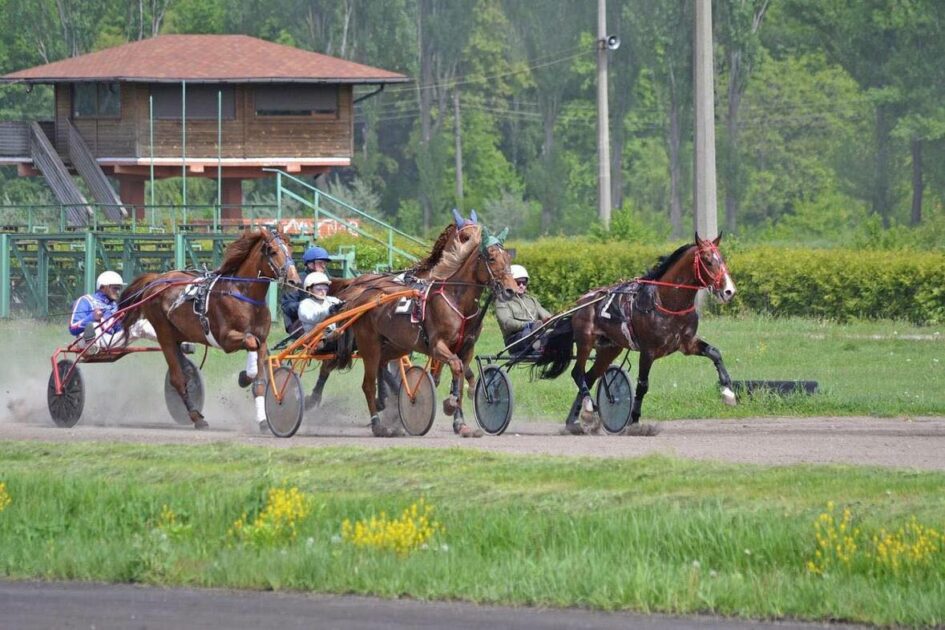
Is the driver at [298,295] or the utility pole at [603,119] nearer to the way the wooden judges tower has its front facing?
the driver

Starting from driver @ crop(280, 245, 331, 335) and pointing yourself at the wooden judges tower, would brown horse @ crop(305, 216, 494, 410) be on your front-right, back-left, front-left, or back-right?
back-right

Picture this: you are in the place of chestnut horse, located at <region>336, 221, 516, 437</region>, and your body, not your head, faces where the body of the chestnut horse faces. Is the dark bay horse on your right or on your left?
on your left

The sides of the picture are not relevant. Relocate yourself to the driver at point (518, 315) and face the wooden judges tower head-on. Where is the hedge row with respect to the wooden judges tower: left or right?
right

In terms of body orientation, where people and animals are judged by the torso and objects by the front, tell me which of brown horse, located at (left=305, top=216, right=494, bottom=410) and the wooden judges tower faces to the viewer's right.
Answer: the brown horse

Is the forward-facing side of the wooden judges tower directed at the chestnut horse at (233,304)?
yes

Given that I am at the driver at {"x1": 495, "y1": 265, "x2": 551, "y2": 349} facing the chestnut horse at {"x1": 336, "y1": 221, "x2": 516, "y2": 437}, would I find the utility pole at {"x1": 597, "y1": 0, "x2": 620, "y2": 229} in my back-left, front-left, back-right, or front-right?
back-right

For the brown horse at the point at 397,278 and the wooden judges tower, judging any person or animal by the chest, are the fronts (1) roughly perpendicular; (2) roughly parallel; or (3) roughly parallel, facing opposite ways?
roughly perpendicular

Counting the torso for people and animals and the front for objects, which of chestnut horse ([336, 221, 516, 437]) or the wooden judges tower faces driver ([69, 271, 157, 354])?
the wooden judges tower

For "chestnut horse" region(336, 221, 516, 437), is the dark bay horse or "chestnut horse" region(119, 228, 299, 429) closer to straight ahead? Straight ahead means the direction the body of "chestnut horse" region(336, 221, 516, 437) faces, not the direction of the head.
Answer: the dark bay horse

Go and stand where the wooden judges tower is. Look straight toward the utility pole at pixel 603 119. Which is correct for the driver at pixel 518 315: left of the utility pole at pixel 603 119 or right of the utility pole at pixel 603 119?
right

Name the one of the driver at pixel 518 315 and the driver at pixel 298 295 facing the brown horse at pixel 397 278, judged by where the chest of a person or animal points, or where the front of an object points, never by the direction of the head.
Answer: the driver at pixel 298 295

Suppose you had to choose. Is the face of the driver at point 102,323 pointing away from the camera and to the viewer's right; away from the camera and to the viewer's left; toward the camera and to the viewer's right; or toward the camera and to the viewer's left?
toward the camera and to the viewer's right
